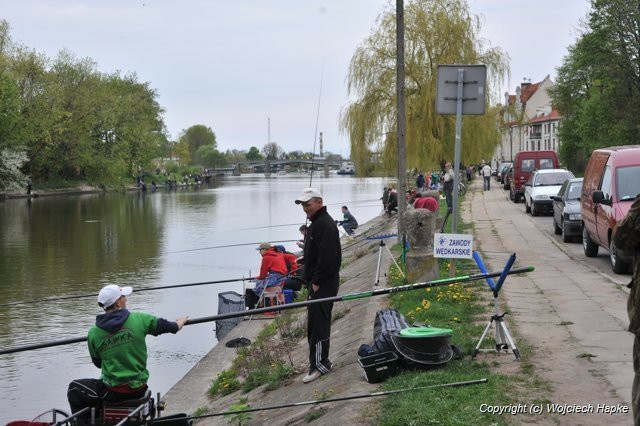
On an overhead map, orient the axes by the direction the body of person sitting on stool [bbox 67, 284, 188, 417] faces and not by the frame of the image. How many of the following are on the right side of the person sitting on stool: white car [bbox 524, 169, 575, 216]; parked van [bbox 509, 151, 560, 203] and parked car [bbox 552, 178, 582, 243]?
3

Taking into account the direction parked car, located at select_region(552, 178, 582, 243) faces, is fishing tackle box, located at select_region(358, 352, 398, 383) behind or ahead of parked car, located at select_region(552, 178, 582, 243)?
ahead

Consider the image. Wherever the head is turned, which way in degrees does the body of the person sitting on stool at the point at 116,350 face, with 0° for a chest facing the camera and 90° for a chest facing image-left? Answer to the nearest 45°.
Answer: approximately 135°

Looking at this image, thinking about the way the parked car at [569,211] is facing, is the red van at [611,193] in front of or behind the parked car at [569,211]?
in front

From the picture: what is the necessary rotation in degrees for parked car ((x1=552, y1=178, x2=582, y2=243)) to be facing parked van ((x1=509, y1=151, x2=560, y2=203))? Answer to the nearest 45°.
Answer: approximately 180°

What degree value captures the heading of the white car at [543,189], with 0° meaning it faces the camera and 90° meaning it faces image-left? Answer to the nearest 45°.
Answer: approximately 315°

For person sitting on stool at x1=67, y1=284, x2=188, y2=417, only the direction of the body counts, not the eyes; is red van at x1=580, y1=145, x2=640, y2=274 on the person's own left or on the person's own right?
on the person's own right

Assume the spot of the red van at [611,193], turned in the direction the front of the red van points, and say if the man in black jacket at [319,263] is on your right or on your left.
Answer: on your right

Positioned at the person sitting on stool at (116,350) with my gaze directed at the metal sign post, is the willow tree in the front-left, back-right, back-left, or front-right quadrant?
front-left

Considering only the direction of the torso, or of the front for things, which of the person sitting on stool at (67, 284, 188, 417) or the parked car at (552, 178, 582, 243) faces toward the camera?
the parked car

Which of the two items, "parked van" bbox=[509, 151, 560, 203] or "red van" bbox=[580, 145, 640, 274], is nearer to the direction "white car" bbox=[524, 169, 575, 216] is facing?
the red van

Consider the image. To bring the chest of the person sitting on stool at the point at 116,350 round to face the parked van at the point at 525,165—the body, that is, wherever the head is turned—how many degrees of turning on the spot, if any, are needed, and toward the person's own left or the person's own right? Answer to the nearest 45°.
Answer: approximately 90° to the person's own right

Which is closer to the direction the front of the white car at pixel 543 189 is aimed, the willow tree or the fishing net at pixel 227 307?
the fishing net

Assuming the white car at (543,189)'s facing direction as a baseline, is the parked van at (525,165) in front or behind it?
behind

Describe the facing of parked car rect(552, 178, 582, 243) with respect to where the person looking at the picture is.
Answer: facing the viewer

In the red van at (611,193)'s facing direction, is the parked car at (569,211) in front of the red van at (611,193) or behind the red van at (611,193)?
behind

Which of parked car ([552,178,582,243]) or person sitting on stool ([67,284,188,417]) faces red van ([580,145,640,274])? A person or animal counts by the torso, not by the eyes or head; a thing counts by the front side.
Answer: the parked car
